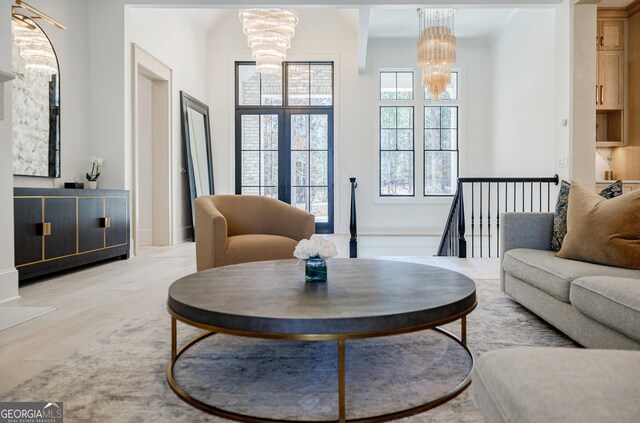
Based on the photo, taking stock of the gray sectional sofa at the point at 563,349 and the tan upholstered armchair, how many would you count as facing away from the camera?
0

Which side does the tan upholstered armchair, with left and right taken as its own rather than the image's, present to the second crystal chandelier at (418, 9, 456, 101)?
left

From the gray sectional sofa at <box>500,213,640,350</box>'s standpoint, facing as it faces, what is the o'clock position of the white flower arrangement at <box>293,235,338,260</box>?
The white flower arrangement is roughly at 12 o'clock from the gray sectional sofa.

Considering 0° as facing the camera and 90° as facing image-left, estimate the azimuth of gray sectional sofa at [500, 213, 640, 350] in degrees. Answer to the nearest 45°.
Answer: approximately 45°

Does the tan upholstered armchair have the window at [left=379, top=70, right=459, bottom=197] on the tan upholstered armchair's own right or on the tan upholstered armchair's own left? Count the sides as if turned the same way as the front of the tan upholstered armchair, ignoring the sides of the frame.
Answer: on the tan upholstered armchair's own left

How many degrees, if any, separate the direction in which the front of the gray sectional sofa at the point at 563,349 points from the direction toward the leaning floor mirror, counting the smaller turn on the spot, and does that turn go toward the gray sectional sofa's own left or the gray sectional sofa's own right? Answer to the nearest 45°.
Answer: approximately 90° to the gray sectional sofa's own right

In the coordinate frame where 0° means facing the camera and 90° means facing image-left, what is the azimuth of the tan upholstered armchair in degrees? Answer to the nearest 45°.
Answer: approximately 315°

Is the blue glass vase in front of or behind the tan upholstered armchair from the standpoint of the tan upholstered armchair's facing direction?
in front

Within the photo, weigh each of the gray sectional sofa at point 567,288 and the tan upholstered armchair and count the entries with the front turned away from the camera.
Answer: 0
